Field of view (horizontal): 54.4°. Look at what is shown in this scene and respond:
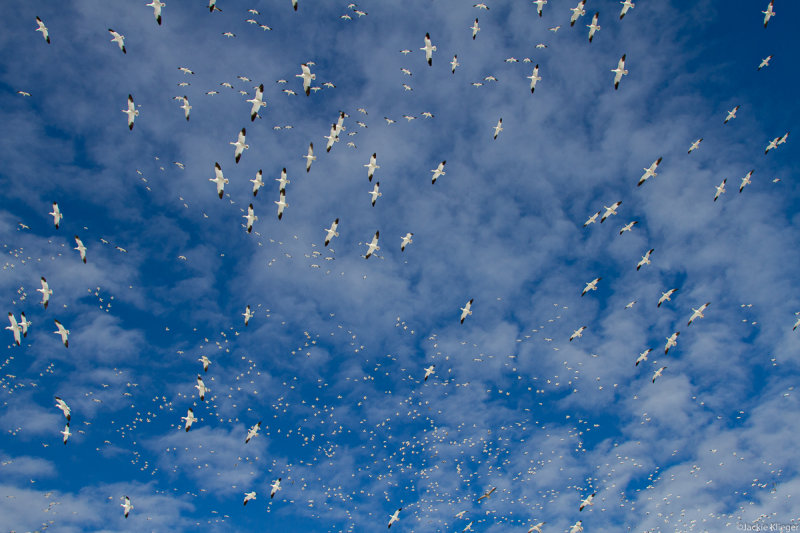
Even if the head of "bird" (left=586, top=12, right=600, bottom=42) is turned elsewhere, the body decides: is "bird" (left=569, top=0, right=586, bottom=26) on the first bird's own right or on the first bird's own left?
on the first bird's own left
